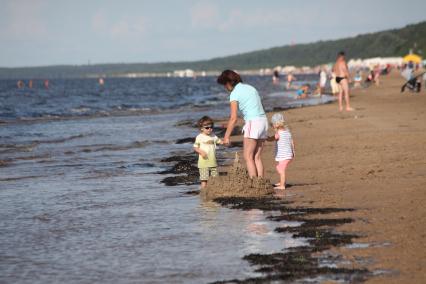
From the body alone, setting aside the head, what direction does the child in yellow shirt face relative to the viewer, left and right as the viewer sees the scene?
facing the viewer and to the right of the viewer

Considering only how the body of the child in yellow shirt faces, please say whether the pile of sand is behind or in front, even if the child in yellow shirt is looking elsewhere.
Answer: in front

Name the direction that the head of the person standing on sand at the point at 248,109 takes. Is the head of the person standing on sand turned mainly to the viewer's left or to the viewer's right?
to the viewer's left
